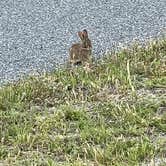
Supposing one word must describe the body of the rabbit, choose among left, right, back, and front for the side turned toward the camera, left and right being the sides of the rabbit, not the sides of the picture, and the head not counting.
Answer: right
